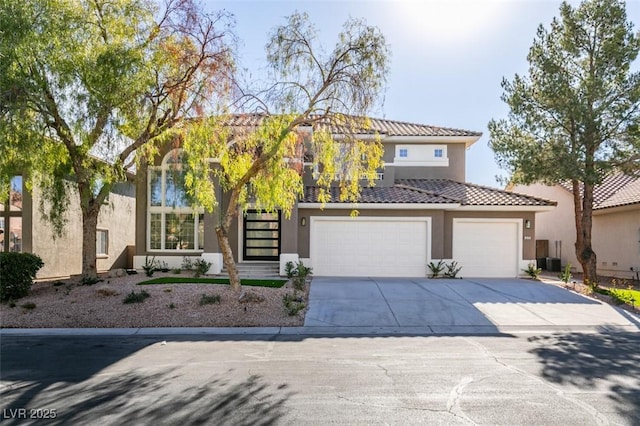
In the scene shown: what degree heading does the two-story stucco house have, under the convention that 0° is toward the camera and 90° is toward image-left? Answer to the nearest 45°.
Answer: approximately 0°

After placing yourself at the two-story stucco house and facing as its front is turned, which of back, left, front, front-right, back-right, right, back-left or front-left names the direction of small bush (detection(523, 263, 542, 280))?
left

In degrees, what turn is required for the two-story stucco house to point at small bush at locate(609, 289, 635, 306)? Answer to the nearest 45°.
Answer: approximately 45° to its left

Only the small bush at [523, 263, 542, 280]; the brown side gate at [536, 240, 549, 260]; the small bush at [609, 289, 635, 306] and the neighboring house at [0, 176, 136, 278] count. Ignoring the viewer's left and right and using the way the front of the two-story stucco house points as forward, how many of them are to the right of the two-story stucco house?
1

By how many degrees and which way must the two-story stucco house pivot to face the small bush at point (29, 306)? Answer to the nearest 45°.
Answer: approximately 45° to its right

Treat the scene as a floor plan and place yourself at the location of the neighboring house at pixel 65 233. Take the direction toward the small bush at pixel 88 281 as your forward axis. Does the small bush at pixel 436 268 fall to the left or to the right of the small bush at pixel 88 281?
left

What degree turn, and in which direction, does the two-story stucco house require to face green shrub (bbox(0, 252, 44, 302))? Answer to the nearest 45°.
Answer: approximately 45° to its right

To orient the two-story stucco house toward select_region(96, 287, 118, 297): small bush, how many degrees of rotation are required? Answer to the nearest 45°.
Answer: approximately 45° to its right

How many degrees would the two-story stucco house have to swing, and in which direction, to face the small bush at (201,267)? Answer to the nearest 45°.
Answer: approximately 90° to its right

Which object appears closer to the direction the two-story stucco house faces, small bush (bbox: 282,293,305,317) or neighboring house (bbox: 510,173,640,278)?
the small bush

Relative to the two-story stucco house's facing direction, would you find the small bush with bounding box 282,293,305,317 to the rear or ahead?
ahead

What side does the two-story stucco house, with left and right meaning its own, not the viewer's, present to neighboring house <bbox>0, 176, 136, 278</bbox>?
right
